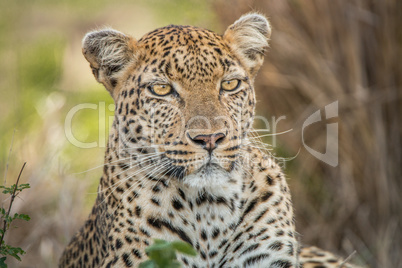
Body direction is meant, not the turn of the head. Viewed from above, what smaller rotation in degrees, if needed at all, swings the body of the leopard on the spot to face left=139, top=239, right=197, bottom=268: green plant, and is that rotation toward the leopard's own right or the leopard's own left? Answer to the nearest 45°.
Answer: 0° — it already faces it

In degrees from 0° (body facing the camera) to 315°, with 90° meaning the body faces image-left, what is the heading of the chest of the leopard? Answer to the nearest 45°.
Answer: approximately 0°
